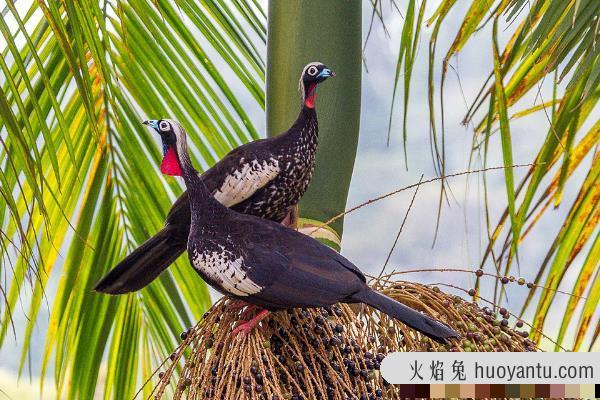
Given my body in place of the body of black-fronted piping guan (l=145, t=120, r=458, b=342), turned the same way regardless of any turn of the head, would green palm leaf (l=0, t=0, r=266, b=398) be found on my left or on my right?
on my right

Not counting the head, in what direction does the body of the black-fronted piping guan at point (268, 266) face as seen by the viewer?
to the viewer's left
